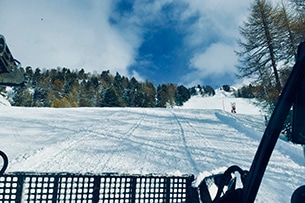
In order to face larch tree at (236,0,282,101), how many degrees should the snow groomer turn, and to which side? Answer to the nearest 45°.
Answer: approximately 45° to its right

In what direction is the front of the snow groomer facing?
away from the camera
